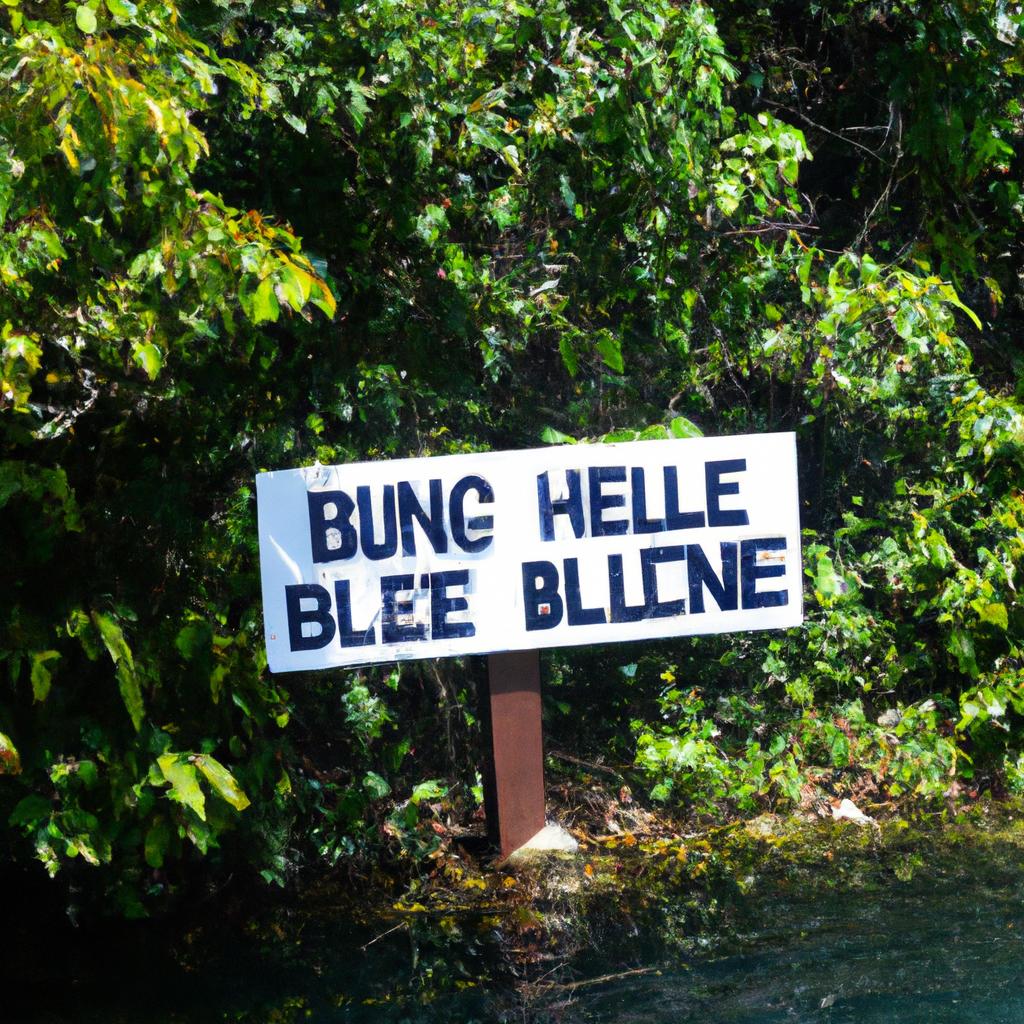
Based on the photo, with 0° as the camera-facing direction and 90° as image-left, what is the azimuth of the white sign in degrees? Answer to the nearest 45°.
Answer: approximately 0°
